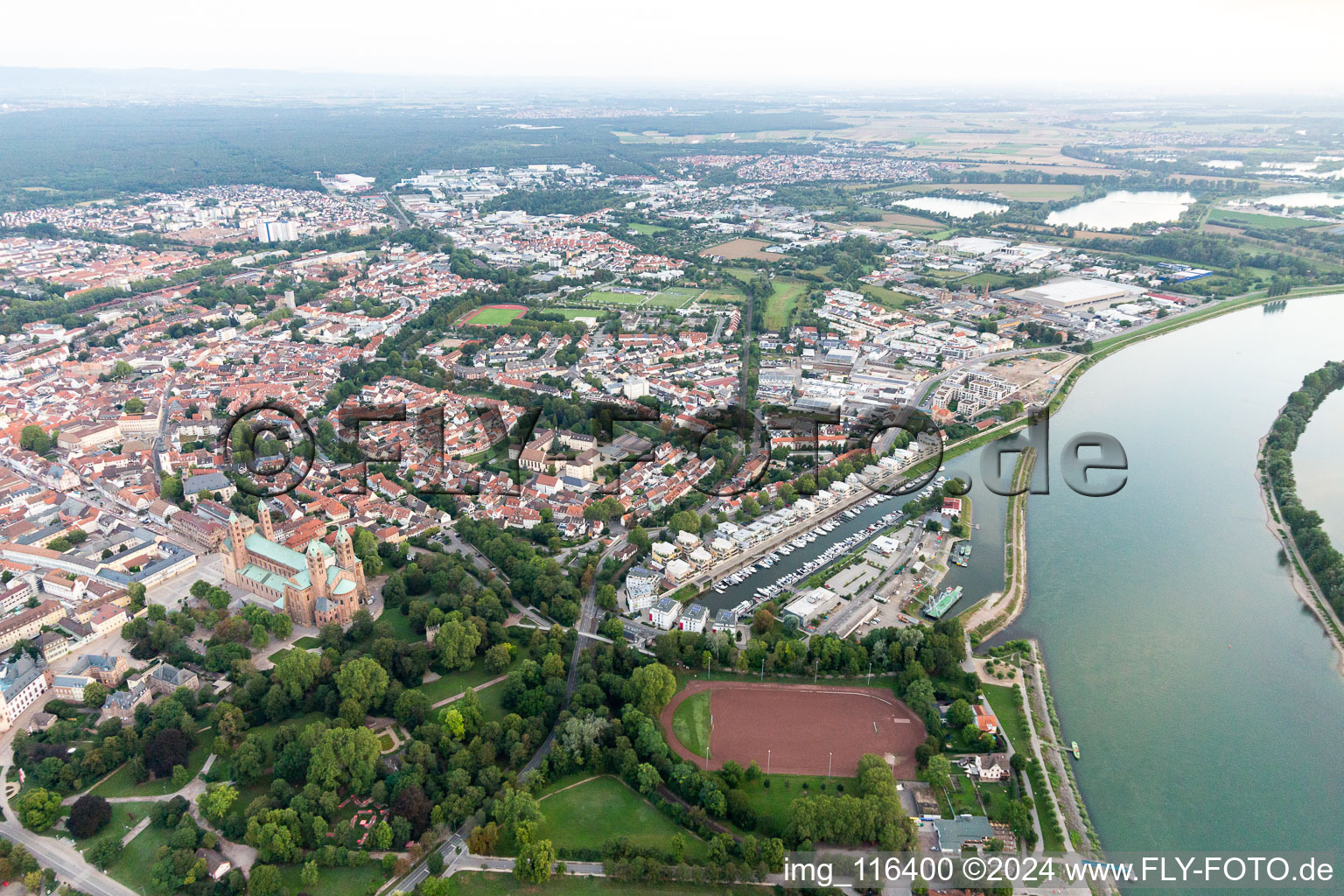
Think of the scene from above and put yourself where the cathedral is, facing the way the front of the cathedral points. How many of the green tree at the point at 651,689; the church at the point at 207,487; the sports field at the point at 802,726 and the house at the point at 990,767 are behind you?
3

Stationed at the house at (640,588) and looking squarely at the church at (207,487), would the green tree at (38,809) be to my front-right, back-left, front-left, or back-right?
front-left

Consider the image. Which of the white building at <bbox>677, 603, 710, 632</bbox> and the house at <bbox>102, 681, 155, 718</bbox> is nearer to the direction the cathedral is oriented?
the house

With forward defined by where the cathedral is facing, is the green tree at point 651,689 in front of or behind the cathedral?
behind

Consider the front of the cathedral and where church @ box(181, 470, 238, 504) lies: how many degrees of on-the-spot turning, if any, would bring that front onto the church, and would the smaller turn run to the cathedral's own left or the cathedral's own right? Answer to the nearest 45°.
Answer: approximately 45° to the cathedral's own right

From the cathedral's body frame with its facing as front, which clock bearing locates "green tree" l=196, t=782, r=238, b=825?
The green tree is roughly at 8 o'clock from the cathedral.

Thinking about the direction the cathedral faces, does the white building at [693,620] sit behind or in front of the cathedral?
behind

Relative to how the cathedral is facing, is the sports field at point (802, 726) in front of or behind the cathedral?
behind

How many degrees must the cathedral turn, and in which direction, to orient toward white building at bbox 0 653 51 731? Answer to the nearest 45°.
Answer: approximately 45° to its left

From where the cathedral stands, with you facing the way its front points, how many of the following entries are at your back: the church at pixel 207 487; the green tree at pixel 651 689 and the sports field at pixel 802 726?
2

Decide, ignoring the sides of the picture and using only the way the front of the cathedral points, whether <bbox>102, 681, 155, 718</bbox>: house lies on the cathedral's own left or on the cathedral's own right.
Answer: on the cathedral's own left

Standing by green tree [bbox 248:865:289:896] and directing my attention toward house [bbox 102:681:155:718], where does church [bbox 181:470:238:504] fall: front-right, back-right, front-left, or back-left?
front-right

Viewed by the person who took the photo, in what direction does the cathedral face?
facing away from the viewer and to the left of the viewer

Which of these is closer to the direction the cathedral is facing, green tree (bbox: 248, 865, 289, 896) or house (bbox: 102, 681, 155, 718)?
the house

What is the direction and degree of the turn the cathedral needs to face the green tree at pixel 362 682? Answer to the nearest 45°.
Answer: approximately 135° to its left

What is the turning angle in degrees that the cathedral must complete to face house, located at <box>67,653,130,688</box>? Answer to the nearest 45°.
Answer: approximately 45° to its left

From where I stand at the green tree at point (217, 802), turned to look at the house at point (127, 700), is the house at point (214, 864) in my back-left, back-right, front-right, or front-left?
back-left
